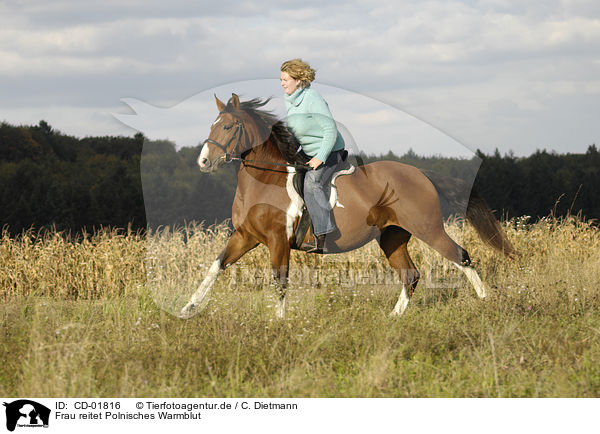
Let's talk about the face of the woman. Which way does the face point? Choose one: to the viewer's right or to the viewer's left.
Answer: to the viewer's left

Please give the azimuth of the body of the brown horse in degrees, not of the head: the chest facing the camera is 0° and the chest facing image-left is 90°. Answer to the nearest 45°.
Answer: approximately 90°
